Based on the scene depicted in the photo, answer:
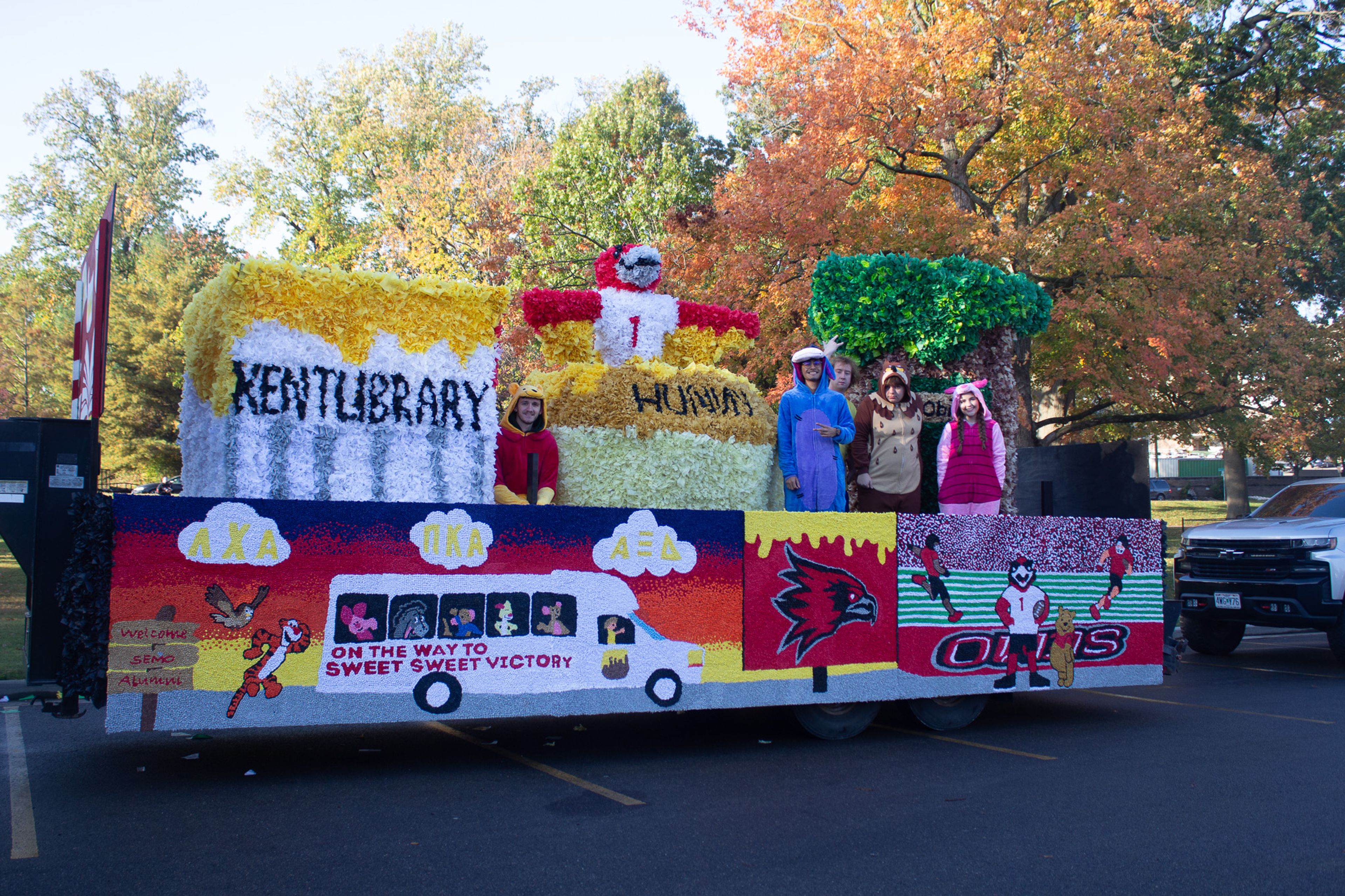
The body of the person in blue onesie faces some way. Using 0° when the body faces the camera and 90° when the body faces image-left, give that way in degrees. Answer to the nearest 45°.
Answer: approximately 0°

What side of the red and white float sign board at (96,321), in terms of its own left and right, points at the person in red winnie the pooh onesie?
back

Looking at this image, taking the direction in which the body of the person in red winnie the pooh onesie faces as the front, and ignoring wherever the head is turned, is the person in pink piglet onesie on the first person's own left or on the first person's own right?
on the first person's own left

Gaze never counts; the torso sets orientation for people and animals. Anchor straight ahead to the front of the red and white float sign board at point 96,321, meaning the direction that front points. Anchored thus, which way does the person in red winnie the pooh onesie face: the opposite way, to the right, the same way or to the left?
to the left

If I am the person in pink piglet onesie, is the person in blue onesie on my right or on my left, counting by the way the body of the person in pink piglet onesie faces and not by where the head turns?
on my right

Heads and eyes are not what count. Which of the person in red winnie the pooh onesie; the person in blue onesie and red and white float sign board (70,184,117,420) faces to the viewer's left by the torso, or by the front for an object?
the red and white float sign board

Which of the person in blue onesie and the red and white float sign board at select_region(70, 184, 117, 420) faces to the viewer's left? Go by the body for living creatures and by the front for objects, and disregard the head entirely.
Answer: the red and white float sign board

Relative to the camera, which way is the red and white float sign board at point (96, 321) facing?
to the viewer's left

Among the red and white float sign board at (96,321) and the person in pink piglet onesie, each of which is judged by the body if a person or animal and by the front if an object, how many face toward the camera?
1

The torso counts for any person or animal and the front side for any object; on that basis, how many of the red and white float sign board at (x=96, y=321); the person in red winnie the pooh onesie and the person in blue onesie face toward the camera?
2

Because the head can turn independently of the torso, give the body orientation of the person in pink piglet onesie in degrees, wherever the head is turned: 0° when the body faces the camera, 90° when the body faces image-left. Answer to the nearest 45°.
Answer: approximately 0°
